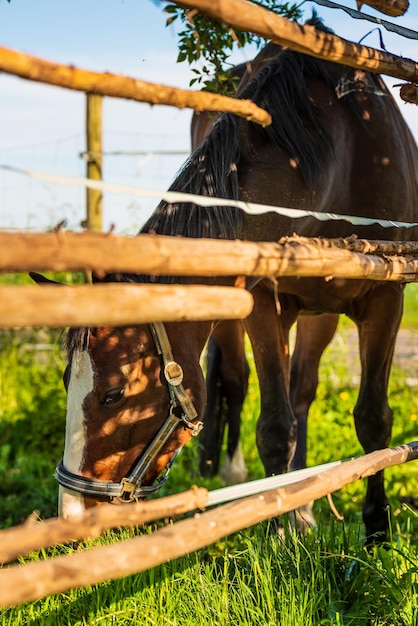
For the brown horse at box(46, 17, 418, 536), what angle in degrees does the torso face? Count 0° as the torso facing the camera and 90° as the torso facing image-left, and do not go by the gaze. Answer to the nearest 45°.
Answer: approximately 45°

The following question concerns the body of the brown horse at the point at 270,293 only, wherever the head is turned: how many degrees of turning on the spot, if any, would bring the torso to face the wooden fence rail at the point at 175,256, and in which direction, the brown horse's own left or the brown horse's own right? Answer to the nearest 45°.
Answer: approximately 45° to the brown horse's own left
